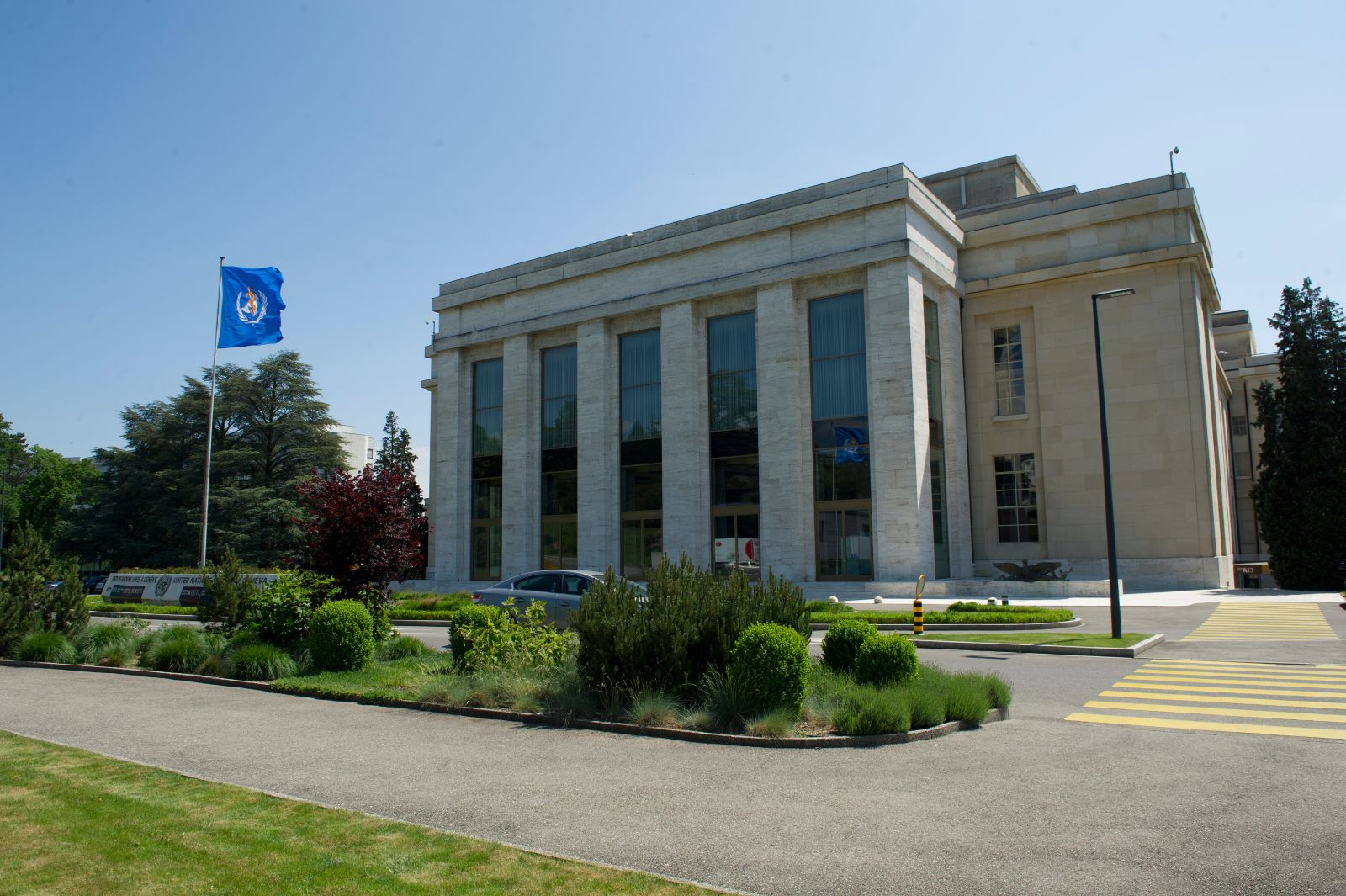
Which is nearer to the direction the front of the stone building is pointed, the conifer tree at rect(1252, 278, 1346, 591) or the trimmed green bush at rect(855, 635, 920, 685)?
the trimmed green bush

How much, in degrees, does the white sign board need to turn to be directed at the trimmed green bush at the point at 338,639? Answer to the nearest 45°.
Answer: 0° — it already faces it

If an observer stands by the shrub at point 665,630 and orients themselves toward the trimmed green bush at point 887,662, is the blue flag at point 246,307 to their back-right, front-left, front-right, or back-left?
back-left

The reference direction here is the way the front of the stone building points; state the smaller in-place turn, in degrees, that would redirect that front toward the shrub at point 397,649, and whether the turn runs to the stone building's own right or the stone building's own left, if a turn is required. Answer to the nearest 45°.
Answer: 0° — it already faces it

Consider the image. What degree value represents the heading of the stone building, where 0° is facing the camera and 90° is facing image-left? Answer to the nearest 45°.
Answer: approximately 45°

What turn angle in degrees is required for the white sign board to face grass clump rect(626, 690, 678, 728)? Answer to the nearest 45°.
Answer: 0° — it already faces it

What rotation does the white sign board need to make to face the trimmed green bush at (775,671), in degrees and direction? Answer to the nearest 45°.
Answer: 0° — it already faces it
